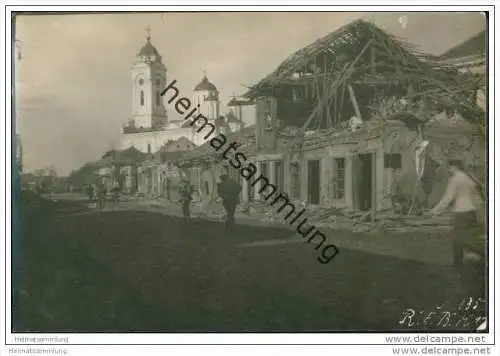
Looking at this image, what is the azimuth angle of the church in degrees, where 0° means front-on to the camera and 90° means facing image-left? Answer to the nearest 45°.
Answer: approximately 45°

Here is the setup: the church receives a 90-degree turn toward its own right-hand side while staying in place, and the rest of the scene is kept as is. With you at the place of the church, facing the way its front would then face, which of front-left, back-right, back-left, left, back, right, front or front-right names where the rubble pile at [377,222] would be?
back-right

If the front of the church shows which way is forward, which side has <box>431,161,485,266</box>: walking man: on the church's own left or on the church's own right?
on the church's own left
